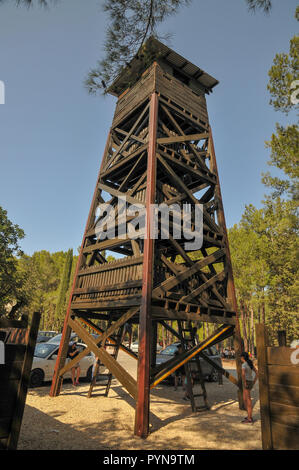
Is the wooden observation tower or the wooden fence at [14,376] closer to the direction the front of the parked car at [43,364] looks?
the wooden fence

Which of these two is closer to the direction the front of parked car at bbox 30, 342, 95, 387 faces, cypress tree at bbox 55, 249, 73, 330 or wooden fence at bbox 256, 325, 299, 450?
the wooden fence

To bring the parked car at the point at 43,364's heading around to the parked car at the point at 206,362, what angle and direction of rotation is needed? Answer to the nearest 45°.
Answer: approximately 135° to its left

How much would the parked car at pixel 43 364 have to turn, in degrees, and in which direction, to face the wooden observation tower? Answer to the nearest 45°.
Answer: approximately 90° to its left

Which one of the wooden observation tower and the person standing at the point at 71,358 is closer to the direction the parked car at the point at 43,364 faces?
the wooden observation tower

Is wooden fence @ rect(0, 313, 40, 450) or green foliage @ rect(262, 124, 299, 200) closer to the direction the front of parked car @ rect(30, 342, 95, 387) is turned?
the wooden fence

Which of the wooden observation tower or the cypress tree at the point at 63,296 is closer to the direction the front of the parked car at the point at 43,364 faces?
the wooden observation tower

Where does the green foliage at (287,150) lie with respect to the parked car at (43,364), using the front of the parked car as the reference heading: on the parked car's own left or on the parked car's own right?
on the parked car's own left

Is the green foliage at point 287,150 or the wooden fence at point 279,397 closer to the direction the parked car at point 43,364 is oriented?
the wooden fence

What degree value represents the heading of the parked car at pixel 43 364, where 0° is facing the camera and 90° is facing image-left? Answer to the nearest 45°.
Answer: approximately 45°

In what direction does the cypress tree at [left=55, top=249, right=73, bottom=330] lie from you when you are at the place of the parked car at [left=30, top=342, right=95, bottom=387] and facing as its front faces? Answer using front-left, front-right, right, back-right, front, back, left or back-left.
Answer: back-right

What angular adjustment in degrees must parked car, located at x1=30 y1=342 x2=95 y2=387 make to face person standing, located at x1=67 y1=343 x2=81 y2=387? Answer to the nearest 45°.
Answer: approximately 135° to its left
